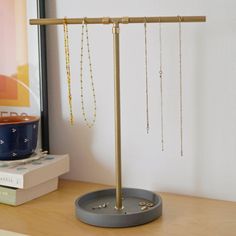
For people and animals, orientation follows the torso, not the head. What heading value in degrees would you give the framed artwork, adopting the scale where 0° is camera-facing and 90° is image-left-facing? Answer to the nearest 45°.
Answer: approximately 0°
